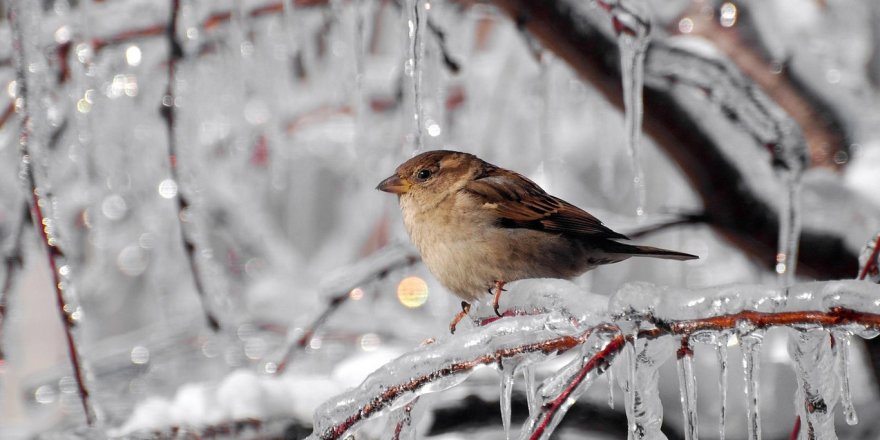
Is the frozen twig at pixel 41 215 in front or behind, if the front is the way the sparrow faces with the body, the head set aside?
in front

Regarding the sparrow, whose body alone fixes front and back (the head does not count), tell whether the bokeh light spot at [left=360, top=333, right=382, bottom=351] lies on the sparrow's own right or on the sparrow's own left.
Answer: on the sparrow's own right

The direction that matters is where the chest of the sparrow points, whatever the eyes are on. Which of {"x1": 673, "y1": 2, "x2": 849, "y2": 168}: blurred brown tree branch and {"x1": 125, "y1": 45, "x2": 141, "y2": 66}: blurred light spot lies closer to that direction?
the blurred light spot

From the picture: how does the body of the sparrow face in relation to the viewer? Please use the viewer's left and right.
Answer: facing to the left of the viewer

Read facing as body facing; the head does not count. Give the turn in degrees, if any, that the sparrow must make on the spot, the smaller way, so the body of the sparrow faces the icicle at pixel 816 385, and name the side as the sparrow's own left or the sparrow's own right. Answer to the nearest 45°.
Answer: approximately 135° to the sparrow's own left
